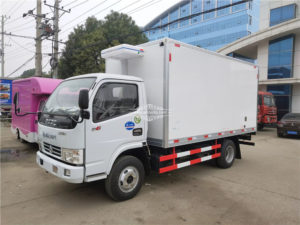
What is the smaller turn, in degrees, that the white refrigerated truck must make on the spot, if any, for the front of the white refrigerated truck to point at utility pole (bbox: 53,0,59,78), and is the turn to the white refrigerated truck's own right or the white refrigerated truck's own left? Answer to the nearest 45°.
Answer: approximately 90° to the white refrigerated truck's own right

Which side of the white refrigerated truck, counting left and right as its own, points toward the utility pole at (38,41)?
right

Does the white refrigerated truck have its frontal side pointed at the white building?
no

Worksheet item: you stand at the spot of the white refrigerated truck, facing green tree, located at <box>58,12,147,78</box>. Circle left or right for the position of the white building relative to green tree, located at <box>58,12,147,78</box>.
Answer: right

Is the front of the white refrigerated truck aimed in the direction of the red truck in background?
no

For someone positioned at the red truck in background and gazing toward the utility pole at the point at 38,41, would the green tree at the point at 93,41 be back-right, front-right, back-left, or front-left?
front-right

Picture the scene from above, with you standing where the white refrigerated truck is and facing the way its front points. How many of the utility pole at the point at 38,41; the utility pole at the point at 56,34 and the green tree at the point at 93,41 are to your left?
0

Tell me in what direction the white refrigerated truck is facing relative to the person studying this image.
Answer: facing the viewer and to the left of the viewer

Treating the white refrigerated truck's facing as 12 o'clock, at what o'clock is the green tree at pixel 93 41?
The green tree is roughly at 4 o'clock from the white refrigerated truck.
